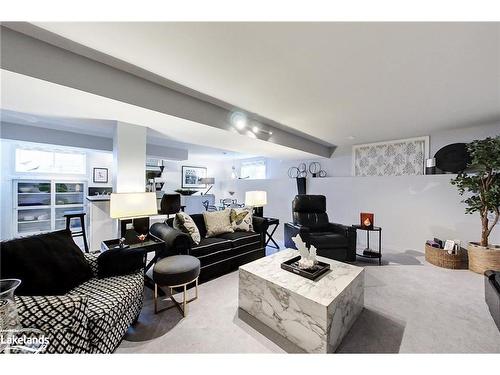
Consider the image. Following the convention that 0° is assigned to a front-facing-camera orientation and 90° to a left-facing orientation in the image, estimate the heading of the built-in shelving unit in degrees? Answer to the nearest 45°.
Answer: approximately 315°

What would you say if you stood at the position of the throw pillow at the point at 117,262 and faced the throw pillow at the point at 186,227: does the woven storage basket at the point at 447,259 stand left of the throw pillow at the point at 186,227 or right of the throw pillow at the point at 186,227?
right

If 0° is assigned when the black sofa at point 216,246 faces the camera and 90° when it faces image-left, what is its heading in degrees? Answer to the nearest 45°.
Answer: approximately 315°

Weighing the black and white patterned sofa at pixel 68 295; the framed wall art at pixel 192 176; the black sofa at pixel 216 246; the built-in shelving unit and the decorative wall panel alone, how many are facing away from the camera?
0

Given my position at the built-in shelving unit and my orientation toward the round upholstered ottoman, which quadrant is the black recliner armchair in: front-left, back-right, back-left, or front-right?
front-left

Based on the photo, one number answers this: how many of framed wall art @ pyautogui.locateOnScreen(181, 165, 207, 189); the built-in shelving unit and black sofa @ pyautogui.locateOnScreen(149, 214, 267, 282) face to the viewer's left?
0

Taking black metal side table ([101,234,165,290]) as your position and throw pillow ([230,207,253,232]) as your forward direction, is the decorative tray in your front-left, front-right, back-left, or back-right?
front-right

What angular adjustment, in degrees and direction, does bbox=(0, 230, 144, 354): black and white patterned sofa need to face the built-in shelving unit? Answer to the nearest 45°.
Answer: approximately 135° to its left

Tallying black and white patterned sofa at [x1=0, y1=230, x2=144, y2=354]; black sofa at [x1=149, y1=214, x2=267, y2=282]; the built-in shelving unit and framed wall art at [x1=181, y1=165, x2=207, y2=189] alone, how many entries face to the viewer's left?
0

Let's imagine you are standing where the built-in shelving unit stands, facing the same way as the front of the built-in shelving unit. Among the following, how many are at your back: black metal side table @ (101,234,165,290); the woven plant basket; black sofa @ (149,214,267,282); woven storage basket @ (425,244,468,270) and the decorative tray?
0

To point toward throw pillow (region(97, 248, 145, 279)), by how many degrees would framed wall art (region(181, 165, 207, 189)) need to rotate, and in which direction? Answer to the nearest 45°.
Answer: approximately 45° to its right

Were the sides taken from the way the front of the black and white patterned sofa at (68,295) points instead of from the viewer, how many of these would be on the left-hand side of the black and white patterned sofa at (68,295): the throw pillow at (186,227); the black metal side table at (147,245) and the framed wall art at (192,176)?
3

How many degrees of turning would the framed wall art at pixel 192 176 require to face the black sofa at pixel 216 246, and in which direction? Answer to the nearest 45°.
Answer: approximately 45° to its right

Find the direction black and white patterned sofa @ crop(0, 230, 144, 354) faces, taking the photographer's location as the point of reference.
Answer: facing the viewer and to the right of the viewer

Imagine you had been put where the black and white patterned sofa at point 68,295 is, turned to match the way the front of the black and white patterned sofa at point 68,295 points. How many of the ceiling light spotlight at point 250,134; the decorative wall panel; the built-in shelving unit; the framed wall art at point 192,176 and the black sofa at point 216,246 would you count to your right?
0

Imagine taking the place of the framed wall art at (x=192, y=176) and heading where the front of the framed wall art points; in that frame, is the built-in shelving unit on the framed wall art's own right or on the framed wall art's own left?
on the framed wall art's own right
